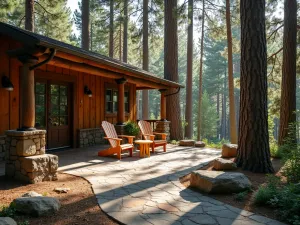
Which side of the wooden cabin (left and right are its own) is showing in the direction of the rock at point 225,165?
front

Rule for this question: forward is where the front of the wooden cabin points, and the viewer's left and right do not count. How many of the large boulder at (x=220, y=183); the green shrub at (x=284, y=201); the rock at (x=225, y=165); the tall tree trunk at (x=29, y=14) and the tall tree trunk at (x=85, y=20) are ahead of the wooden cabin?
3

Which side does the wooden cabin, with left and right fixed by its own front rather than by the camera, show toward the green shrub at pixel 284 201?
front

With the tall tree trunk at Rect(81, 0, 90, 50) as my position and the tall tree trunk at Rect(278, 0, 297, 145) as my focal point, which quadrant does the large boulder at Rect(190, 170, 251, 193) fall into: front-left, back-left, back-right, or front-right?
front-right

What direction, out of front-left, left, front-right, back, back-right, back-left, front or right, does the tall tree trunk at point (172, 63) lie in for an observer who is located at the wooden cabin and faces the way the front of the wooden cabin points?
left

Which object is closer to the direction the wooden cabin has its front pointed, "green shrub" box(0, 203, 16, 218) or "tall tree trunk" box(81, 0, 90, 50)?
the green shrub

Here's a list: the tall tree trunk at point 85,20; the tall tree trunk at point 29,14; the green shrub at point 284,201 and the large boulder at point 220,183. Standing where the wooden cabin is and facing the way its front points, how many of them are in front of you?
2

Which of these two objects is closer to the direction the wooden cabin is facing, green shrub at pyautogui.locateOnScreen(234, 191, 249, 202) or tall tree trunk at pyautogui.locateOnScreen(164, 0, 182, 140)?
the green shrub

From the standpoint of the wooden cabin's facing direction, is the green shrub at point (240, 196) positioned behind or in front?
in front

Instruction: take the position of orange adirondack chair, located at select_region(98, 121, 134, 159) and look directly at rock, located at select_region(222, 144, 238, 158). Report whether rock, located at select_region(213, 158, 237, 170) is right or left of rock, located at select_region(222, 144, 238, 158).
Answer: right

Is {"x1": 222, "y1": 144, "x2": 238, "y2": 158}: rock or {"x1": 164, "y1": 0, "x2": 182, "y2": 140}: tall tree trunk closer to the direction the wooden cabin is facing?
the rock

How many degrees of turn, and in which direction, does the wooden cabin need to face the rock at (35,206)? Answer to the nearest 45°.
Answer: approximately 45° to its right

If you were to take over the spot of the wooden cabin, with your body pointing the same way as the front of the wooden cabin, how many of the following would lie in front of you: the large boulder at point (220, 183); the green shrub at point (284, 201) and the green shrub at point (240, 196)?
3

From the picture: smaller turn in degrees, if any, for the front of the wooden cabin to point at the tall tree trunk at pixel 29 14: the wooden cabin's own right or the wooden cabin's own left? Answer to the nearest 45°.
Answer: approximately 135° to the wooden cabin's own left

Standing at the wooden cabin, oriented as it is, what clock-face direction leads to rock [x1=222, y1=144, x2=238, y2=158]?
The rock is roughly at 11 o'clock from the wooden cabin.
